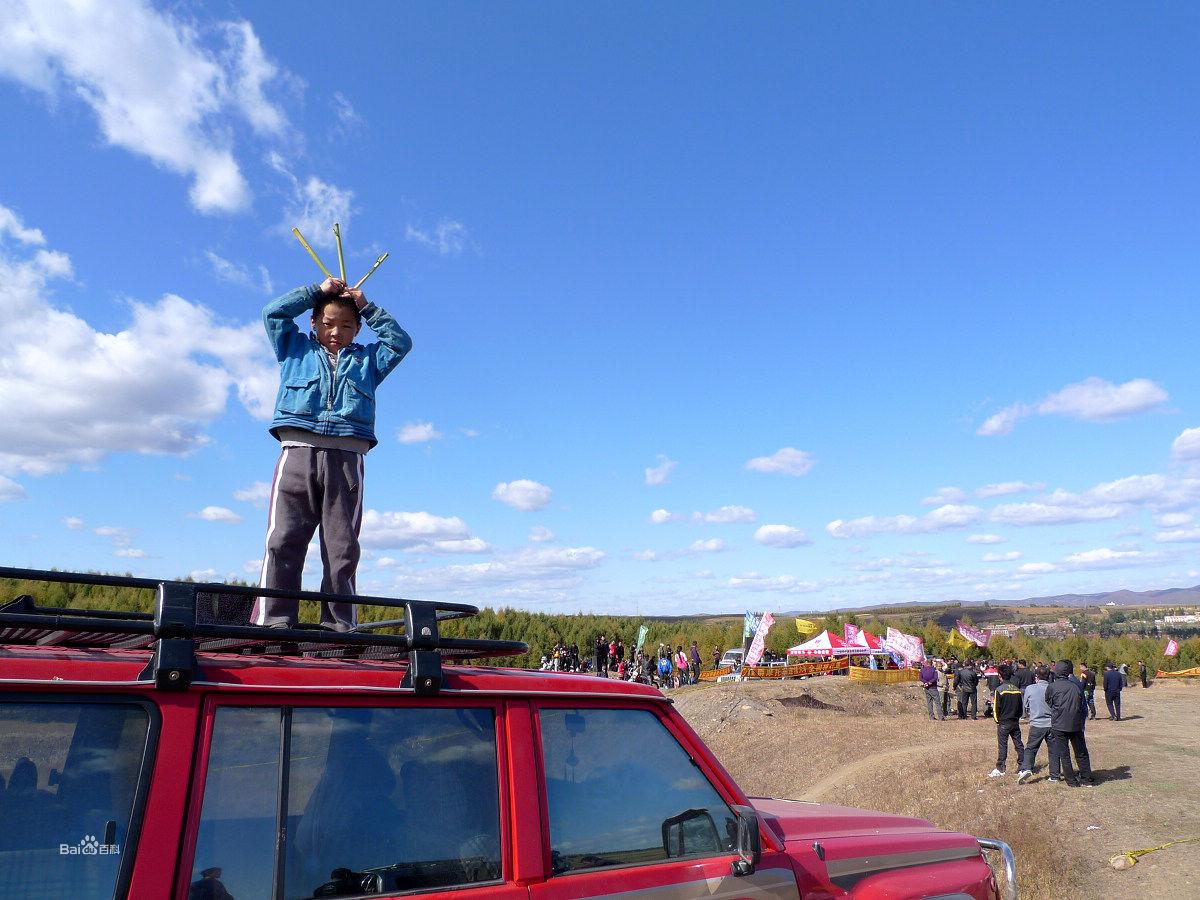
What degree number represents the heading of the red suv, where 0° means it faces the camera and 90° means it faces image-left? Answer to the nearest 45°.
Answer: approximately 270°

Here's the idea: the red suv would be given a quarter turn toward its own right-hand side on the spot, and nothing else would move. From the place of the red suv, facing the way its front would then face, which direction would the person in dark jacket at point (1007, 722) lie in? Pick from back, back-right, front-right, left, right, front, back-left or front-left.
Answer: back-left

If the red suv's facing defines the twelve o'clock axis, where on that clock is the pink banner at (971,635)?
The pink banner is roughly at 10 o'clock from the red suv.

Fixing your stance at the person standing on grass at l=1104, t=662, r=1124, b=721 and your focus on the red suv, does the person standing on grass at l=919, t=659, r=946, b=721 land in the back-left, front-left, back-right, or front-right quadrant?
front-right

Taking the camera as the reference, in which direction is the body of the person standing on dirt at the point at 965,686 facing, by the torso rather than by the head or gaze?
away from the camera

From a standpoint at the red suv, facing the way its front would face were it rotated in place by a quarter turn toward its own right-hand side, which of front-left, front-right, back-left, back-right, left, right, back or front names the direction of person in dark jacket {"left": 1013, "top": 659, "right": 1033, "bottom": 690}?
back-left

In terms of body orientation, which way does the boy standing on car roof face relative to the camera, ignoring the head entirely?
toward the camera

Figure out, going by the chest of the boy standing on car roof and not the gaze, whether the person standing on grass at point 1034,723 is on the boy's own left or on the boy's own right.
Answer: on the boy's own left

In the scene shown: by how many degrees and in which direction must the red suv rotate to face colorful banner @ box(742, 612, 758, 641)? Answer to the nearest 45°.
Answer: approximately 90° to its left

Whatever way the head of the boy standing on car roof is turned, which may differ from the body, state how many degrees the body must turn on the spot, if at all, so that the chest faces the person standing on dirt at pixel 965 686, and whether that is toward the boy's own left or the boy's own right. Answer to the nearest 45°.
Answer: approximately 135° to the boy's own left

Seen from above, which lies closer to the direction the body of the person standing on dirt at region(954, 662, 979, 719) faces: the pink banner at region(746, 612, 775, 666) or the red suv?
the pink banner

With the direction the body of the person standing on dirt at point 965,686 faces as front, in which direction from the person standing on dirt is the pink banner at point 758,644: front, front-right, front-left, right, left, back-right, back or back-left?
front-left

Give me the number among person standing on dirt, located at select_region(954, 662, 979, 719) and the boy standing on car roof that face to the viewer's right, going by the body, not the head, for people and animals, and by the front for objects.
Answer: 0
